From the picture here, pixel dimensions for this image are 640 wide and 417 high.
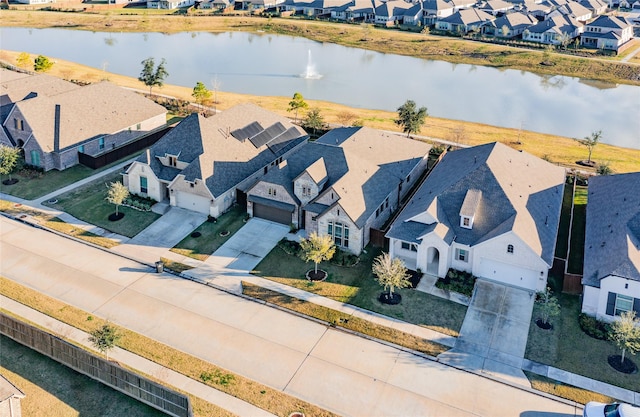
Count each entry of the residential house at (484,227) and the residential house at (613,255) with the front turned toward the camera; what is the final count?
2

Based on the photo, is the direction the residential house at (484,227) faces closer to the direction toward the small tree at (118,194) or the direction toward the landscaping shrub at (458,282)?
the landscaping shrub

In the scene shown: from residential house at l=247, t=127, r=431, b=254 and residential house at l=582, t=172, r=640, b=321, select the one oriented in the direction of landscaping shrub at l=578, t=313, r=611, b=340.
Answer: residential house at l=582, t=172, r=640, b=321

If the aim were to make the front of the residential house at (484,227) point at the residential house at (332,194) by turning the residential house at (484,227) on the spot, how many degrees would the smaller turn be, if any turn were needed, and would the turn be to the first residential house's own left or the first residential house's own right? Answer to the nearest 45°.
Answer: approximately 90° to the first residential house's own right

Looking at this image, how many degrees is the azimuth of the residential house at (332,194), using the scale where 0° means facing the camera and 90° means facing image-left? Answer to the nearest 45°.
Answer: approximately 45°

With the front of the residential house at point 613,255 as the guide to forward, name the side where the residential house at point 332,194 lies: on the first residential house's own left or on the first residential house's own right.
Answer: on the first residential house's own right

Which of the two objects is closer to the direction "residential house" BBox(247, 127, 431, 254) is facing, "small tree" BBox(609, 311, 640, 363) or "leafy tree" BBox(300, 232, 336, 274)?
the leafy tree

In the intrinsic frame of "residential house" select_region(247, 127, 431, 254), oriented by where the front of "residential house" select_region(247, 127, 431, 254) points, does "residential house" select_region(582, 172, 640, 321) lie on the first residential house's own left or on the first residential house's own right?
on the first residential house's own left
